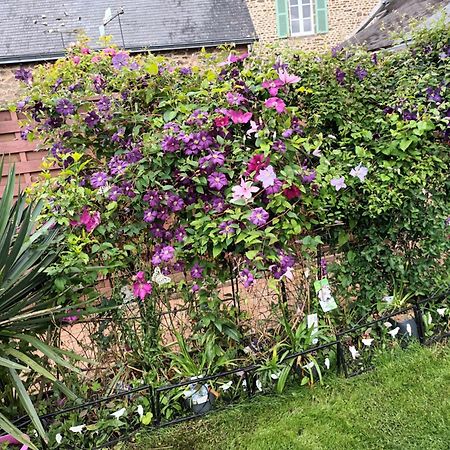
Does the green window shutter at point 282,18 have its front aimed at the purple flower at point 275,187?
yes

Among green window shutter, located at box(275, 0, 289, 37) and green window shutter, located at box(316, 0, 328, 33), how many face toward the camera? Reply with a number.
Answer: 2

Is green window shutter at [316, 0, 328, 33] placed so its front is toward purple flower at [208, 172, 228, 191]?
yes

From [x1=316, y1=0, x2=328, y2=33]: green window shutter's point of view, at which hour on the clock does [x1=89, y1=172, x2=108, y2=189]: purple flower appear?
The purple flower is roughly at 12 o'clock from the green window shutter.

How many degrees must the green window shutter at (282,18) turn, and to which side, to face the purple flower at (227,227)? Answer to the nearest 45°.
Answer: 0° — it already faces it

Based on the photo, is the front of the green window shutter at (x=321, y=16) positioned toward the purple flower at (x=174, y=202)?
yes

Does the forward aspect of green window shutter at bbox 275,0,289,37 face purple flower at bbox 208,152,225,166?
yes
